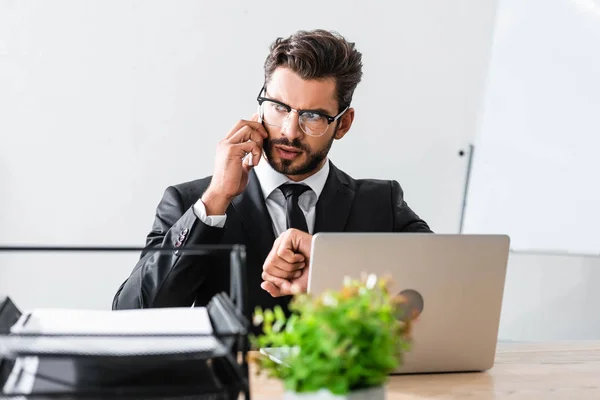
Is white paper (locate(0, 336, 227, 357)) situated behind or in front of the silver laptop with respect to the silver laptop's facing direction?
behind

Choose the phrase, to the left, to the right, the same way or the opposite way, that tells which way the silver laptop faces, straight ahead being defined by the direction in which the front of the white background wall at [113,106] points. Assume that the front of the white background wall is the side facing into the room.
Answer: the opposite way

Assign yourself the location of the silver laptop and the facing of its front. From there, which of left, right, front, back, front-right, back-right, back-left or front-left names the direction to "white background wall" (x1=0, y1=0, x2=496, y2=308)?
front-left

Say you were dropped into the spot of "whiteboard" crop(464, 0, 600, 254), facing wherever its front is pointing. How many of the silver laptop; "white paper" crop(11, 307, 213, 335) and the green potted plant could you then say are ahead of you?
3

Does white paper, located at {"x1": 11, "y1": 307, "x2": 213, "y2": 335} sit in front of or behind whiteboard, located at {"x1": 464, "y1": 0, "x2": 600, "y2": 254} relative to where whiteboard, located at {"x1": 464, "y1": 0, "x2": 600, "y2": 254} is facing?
in front

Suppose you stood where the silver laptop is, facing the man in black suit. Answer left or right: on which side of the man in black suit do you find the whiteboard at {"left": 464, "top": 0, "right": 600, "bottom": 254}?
right

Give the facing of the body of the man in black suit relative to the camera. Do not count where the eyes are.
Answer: toward the camera

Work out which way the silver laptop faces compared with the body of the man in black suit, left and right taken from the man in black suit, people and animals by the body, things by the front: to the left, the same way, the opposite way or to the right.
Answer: the opposite way

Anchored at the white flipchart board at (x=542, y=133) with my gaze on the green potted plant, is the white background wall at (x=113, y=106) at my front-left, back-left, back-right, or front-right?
front-right

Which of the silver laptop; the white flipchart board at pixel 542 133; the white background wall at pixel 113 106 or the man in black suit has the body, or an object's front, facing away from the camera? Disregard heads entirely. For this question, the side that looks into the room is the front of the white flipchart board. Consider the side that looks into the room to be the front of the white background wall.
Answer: the silver laptop

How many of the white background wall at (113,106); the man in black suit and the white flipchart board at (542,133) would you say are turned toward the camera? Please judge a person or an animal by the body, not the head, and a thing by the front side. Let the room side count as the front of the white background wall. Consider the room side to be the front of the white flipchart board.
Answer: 3

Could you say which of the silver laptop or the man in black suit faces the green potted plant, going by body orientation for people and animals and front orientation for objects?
the man in black suit

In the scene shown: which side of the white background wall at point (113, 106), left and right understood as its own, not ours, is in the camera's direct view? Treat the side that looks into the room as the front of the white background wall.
front

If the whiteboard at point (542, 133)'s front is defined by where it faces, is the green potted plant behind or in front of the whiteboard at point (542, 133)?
in front

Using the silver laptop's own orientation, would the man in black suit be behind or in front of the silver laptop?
in front
